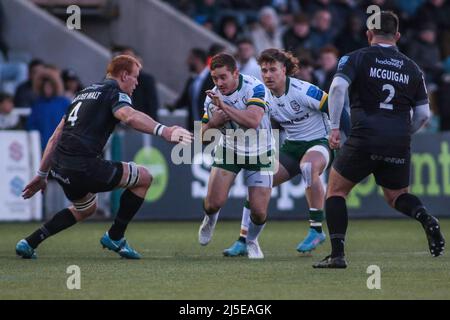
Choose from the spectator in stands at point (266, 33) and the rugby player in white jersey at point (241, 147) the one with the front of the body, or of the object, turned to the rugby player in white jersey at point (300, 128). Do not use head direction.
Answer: the spectator in stands

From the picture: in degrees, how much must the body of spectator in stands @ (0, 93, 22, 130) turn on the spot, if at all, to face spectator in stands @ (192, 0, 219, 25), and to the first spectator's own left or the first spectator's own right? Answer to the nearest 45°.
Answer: approximately 135° to the first spectator's own left

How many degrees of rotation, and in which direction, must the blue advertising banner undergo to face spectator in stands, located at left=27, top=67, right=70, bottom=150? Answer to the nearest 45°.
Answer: approximately 90° to its right

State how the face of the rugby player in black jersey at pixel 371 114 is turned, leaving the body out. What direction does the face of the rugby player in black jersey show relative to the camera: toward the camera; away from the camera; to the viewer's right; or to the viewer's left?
away from the camera

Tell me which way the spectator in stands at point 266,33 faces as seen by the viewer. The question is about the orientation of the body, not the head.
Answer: toward the camera

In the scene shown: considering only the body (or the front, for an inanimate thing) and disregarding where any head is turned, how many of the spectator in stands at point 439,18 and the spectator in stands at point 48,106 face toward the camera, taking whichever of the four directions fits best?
2

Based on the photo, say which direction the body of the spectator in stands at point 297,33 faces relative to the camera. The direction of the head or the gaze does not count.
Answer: toward the camera

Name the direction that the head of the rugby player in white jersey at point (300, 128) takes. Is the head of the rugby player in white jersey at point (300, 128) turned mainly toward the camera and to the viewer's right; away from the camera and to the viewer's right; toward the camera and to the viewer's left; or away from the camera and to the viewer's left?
toward the camera and to the viewer's left

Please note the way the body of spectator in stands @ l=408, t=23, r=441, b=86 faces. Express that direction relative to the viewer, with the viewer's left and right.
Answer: facing the viewer

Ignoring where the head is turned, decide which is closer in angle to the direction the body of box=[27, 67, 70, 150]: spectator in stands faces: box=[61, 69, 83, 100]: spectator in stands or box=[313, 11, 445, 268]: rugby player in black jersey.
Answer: the rugby player in black jersey

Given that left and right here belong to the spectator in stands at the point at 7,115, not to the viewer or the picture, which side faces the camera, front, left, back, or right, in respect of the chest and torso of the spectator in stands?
front

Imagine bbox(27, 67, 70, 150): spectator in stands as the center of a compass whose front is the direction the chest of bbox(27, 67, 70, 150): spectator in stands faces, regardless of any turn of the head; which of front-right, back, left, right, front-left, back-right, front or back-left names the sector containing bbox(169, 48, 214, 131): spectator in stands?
left
